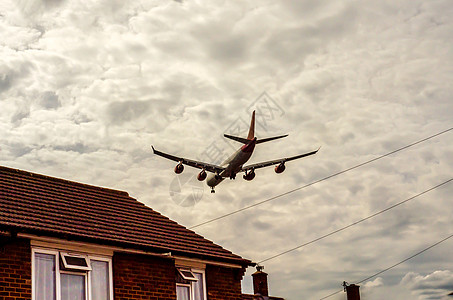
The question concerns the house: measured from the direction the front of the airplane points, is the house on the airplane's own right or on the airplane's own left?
on the airplane's own left

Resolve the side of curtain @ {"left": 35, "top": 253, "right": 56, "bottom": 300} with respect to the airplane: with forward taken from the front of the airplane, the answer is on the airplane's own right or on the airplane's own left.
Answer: on the airplane's own left

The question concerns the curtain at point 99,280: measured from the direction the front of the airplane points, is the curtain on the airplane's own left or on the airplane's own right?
on the airplane's own left
